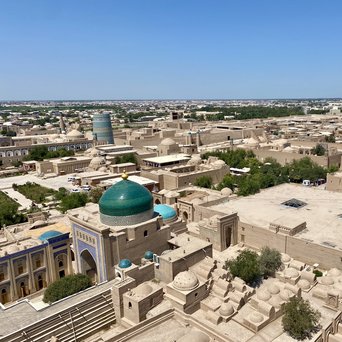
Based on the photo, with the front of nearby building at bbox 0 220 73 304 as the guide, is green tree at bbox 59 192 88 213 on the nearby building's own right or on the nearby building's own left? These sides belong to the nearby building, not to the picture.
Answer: on the nearby building's own left

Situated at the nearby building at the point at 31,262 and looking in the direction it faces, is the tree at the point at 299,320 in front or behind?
in front

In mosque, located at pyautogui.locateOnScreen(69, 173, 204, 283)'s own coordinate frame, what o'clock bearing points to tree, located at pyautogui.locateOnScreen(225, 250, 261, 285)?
The tree is roughly at 8 o'clock from the mosque.

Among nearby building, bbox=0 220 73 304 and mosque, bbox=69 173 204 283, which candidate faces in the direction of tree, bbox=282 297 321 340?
the nearby building

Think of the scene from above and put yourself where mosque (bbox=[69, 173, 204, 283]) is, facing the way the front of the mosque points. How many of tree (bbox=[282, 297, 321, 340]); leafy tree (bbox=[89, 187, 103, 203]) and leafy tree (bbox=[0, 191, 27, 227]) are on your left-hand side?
1

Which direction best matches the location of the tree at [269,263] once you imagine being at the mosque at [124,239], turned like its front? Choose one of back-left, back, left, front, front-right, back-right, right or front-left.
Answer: back-left

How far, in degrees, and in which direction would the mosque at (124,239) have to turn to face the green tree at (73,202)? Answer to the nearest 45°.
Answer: approximately 135° to its right

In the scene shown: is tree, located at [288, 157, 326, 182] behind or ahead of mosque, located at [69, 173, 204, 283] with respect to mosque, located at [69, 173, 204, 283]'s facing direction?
behind

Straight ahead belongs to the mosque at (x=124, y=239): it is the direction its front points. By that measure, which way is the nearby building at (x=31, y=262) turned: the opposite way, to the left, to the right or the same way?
to the left

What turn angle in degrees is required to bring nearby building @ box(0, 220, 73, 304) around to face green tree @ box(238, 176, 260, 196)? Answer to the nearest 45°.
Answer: approximately 45° to its left

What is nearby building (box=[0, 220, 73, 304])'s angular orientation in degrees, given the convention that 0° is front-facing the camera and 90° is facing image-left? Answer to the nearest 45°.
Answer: approximately 315°

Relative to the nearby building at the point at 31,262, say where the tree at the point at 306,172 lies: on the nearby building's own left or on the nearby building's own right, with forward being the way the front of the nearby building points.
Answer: on the nearby building's own left

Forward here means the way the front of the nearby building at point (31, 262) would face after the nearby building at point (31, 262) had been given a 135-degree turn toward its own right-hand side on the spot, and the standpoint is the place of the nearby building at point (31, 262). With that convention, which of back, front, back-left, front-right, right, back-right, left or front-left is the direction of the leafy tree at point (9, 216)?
right

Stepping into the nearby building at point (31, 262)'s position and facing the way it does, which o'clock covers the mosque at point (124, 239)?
The mosque is roughly at 11 o'clock from the nearby building.

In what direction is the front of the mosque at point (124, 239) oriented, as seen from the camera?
facing the viewer and to the left of the viewer
